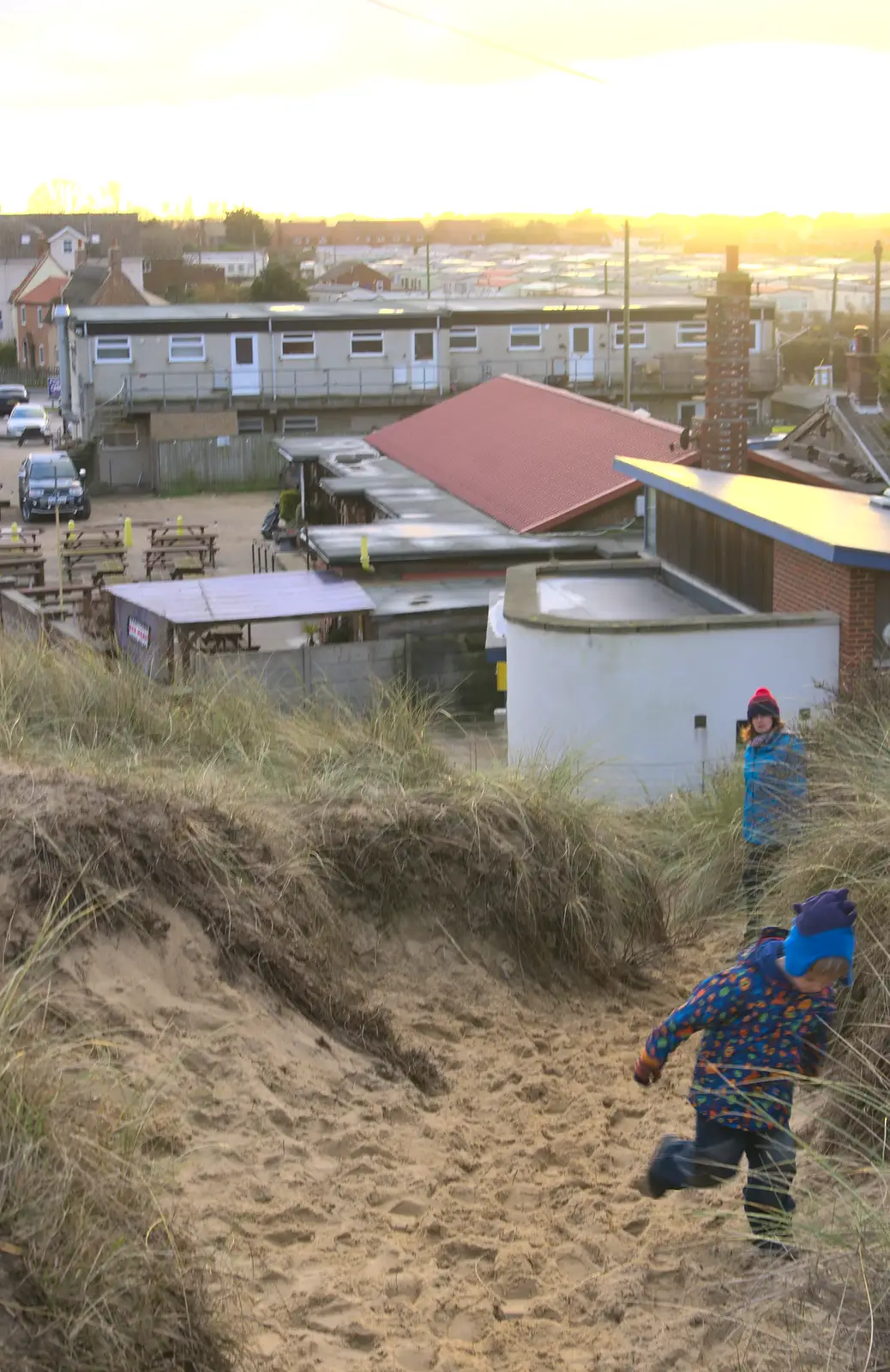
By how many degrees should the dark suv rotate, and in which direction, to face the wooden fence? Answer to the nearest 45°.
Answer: approximately 135° to its left

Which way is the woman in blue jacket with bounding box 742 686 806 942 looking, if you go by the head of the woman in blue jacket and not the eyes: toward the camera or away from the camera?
toward the camera

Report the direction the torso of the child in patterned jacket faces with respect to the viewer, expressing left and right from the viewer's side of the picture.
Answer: facing the viewer and to the right of the viewer

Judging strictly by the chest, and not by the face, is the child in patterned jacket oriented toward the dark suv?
no

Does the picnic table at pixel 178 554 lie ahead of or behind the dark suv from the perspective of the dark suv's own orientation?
ahead

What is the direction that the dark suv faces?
toward the camera

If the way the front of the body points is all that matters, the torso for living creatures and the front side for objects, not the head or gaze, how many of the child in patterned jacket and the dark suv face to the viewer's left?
0

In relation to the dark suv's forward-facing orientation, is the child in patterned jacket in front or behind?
in front

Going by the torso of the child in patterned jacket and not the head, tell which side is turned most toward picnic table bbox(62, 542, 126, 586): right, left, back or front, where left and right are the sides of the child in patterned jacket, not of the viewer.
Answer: back

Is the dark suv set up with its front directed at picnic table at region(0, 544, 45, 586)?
yes

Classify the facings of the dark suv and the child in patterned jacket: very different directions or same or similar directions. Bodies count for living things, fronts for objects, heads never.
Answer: same or similar directions

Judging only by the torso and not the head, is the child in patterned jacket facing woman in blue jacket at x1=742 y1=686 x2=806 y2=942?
no

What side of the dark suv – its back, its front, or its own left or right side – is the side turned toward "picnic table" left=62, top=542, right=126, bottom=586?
front

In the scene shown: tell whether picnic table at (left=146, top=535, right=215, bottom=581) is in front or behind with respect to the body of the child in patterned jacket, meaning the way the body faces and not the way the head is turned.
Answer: behind

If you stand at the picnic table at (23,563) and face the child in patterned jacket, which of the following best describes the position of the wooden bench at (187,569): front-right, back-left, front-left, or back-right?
front-left
